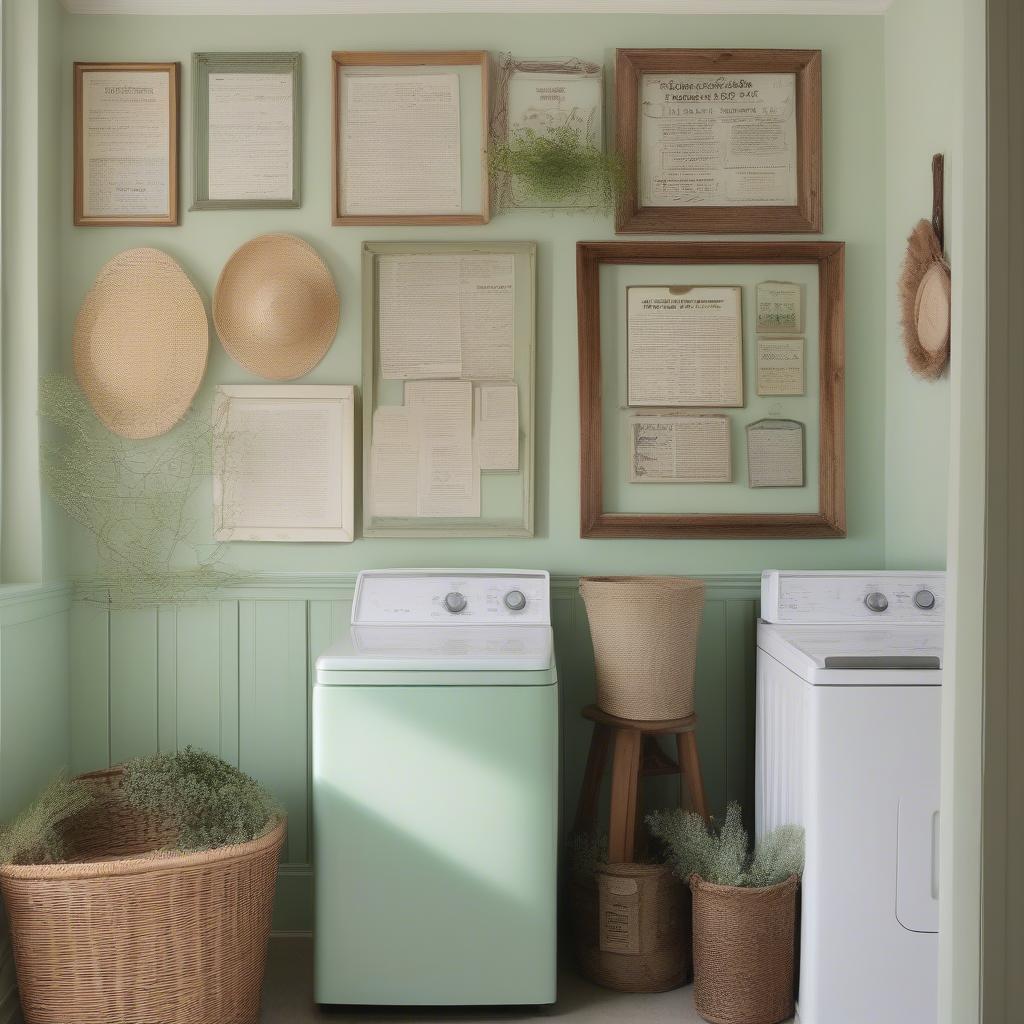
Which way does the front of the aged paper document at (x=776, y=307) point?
toward the camera

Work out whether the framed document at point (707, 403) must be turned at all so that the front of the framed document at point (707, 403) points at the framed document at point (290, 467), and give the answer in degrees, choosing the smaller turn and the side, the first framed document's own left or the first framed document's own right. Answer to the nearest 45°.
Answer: approximately 90° to the first framed document's own right

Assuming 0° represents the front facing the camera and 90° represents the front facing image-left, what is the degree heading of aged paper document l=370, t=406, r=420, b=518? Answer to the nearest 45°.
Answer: approximately 0°

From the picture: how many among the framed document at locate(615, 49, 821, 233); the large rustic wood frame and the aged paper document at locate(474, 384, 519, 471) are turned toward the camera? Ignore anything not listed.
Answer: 3

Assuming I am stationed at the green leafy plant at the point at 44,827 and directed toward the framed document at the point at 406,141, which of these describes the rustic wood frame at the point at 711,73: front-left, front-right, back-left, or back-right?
front-right
